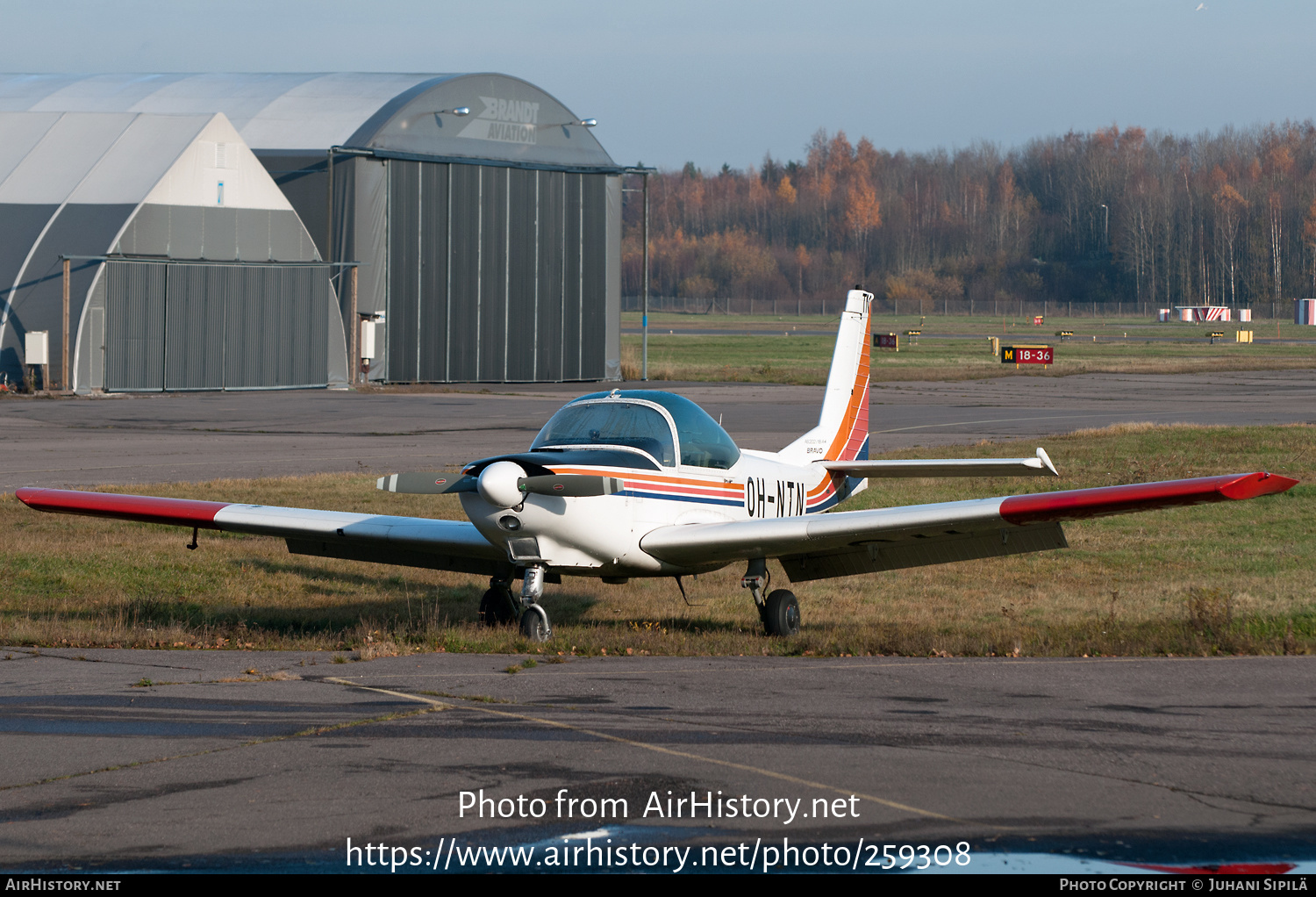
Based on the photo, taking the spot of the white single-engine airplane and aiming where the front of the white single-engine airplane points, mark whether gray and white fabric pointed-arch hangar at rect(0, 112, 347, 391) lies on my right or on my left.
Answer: on my right

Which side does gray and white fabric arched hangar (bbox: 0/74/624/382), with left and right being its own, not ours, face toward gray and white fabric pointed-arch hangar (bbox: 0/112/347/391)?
right

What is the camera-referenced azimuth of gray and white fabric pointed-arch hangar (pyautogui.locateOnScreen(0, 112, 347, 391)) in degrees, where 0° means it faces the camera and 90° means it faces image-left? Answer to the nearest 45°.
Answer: approximately 315°

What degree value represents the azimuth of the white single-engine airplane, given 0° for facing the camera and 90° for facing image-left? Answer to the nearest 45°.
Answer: approximately 45°

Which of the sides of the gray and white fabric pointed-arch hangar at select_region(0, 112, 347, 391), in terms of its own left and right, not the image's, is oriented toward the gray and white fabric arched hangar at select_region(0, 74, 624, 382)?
left

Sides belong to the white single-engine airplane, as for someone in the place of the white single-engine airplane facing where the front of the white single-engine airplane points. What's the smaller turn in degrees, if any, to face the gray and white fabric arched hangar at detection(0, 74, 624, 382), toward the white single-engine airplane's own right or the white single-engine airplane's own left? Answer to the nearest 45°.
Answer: approximately 135° to the white single-engine airplane's own right

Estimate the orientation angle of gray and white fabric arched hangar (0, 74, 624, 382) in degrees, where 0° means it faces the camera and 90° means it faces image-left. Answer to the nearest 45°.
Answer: approximately 315°

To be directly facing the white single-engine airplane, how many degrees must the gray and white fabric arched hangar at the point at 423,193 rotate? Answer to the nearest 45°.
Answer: approximately 45° to its right
